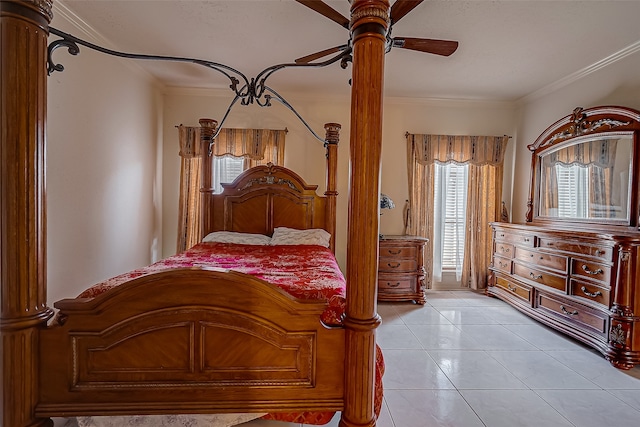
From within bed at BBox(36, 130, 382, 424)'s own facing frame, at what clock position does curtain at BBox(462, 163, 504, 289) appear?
The curtain is roughly at 8 o'clock from the bed.

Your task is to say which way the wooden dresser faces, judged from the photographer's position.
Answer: facing the viewer and to the left of the viewer

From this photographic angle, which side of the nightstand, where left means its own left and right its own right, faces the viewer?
front

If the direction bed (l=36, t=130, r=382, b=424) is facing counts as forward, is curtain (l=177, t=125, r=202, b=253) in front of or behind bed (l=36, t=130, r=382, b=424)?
behind

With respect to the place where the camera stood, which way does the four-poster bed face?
facing the viewer

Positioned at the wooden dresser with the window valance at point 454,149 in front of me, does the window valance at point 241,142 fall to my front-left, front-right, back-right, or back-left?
front-left

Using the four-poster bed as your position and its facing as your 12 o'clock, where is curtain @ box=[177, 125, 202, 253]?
The curtain is roughly at 6 o'clock from the four-poster bed.

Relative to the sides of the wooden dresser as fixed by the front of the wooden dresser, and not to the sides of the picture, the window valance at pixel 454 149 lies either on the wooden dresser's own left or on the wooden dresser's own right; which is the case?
on the wooden dresser's own right

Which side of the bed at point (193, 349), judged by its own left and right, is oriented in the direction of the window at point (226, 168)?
back

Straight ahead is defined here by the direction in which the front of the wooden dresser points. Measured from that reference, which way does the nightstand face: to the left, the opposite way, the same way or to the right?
to the left

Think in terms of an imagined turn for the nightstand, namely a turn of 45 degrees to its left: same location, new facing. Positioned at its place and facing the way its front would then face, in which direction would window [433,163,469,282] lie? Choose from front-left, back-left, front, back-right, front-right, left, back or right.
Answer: left

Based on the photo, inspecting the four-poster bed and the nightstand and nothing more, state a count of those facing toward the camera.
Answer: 2

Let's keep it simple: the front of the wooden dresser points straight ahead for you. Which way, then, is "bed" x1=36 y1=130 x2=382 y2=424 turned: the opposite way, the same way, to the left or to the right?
to the left

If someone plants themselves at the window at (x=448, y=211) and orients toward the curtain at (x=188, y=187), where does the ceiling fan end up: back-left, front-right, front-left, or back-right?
front-left

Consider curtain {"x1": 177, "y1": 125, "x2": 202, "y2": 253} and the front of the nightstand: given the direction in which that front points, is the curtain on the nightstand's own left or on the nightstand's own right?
on the nightstand's own right
